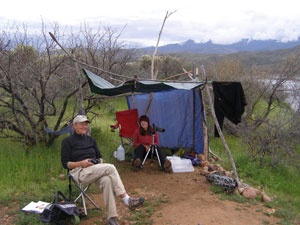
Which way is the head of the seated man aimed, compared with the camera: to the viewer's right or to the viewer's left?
to the viewer's right

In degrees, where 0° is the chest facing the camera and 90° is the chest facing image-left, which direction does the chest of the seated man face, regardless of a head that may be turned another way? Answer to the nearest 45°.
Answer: approximately 315°

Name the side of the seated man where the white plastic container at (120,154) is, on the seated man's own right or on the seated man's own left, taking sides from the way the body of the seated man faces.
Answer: on the seated man's own left

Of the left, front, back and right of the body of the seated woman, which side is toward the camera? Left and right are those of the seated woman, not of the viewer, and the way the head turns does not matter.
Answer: front

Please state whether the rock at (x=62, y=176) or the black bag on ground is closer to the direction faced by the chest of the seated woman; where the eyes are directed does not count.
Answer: the black bag on ground

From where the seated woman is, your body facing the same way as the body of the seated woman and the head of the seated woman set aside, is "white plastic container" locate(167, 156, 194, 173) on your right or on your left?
on your left

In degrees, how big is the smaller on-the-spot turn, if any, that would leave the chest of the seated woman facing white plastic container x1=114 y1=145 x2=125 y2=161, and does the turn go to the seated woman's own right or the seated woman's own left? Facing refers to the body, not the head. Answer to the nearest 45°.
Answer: approximately 135° to the seated woman's own right

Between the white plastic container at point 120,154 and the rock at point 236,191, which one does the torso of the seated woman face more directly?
the rock

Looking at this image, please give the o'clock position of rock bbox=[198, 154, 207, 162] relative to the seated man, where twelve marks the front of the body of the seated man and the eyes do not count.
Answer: The rock is roughly at 9 o'clock from the seated man.

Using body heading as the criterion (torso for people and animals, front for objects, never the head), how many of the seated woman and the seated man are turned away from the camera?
0
